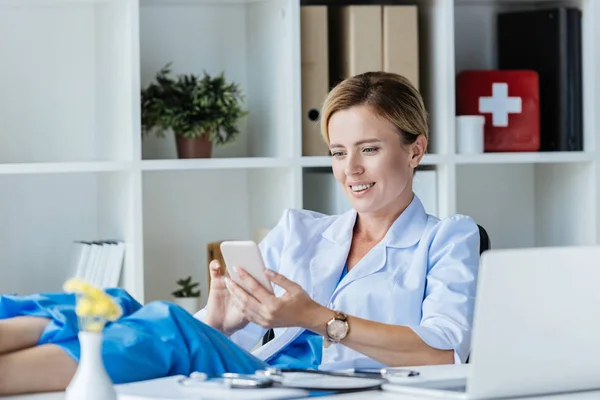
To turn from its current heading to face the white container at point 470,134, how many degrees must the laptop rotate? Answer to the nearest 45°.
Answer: approximately 45° to its right

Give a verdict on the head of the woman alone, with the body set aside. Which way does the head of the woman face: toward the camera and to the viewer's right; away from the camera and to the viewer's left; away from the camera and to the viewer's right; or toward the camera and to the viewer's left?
toward the camera and to the viewer's left

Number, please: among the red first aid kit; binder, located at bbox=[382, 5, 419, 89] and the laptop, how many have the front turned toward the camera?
2

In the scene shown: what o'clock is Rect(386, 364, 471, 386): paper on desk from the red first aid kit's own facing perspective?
The paper on desk is roughly at 12 o'clock from the red first aid kit.

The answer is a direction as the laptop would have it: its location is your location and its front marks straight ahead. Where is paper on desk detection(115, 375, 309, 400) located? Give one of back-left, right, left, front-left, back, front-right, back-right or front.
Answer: front-left

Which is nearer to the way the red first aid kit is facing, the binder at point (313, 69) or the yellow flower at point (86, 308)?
the yellow flower
